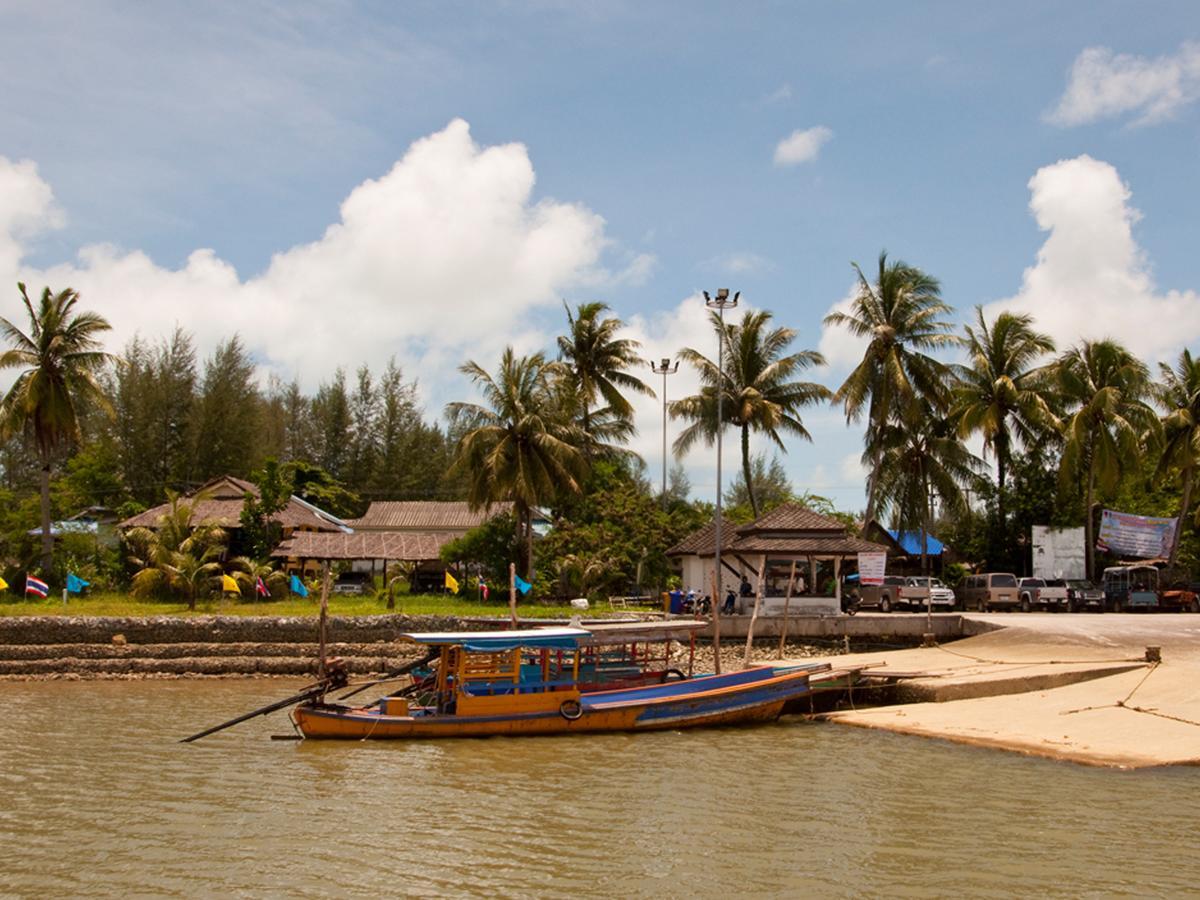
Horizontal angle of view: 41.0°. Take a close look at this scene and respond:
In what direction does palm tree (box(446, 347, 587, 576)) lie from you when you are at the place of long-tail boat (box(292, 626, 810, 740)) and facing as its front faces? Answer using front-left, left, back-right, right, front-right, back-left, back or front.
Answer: left

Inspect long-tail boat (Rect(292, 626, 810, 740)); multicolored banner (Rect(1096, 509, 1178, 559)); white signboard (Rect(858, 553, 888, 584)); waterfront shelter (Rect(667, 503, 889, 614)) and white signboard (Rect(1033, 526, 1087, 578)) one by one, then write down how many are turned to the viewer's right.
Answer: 1

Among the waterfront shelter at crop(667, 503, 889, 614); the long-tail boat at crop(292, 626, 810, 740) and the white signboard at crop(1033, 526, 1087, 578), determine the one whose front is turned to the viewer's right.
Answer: the long-tail boat

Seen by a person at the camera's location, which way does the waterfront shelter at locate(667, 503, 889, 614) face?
facing the viewer

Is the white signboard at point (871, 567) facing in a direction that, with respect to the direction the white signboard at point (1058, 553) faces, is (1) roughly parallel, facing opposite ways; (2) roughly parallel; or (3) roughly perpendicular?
roughly parallel

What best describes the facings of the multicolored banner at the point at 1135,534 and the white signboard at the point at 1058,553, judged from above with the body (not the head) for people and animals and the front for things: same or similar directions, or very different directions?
same or similar directions

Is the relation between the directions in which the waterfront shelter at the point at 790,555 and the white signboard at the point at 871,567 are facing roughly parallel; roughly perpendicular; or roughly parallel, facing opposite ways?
roughly parallel

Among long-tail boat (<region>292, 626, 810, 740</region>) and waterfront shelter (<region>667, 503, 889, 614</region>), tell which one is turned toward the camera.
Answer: the waterfront shelter

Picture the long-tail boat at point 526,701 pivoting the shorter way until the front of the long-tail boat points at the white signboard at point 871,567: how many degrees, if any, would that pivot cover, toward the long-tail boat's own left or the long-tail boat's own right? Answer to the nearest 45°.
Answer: approximately 45° to the long-tail boat's own left

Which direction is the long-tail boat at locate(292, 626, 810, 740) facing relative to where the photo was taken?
to the viewer's right

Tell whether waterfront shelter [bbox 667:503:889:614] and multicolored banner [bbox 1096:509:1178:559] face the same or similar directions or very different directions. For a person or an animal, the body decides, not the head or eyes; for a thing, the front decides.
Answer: same or similar directions

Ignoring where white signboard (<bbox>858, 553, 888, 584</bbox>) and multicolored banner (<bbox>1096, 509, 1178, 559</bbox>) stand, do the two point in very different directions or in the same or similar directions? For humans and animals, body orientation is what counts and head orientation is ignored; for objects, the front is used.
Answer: same or similar directions

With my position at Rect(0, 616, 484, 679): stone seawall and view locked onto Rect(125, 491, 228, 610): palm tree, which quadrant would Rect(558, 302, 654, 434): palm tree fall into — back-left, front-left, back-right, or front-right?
front-right

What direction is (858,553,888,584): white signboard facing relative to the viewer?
toward the camera

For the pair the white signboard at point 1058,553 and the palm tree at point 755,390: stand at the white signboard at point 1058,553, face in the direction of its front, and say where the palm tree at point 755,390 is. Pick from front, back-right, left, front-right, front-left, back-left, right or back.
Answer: right

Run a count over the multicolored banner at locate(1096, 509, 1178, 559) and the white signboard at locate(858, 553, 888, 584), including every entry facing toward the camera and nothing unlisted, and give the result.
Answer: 2
